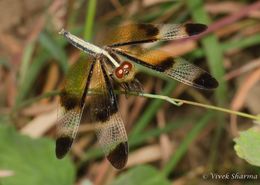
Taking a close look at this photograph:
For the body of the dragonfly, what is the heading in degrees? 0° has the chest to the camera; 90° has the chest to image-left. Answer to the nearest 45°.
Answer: approximately 315°

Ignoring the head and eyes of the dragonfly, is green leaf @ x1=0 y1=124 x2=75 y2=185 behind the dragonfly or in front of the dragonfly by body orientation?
behind
